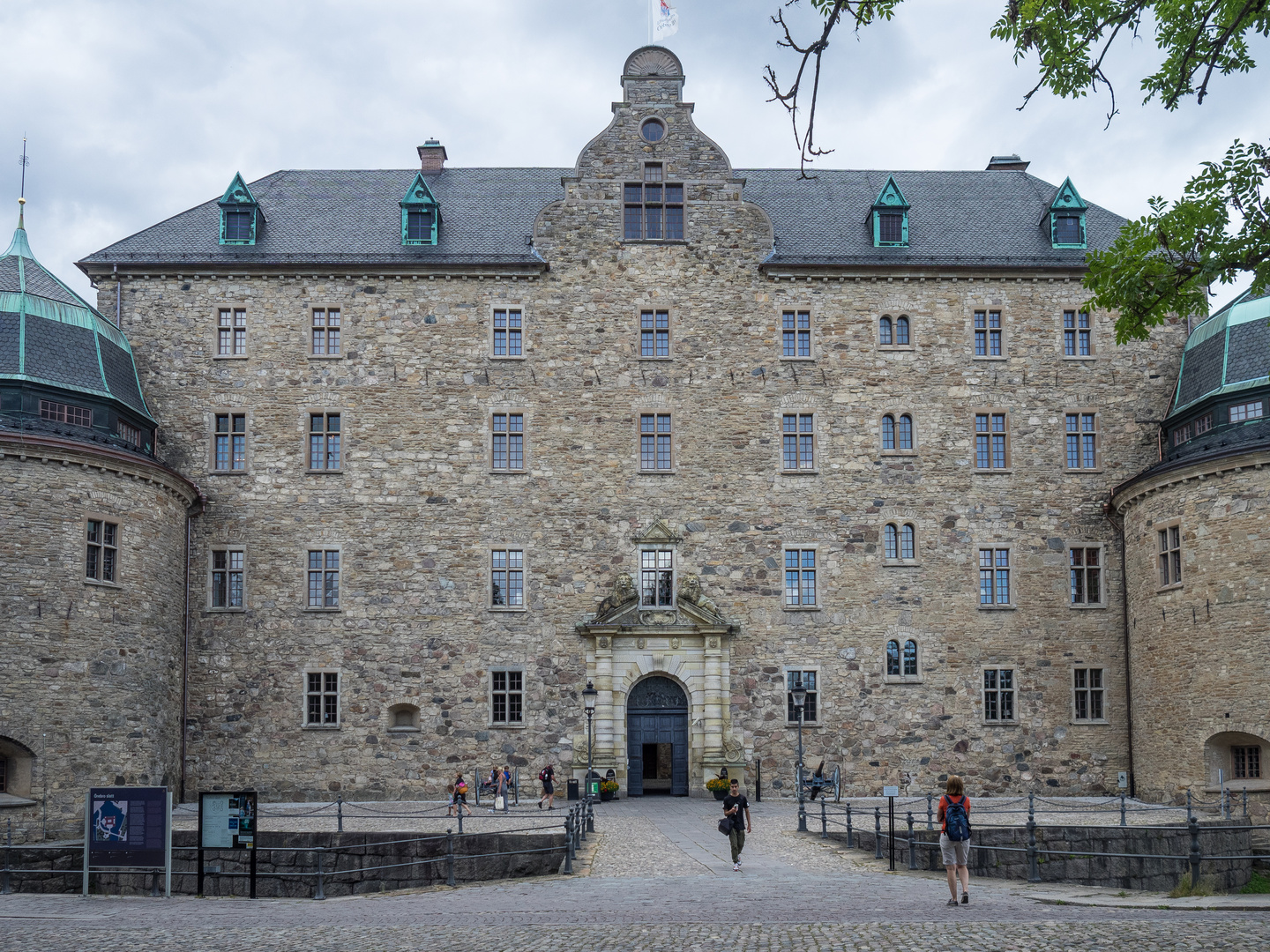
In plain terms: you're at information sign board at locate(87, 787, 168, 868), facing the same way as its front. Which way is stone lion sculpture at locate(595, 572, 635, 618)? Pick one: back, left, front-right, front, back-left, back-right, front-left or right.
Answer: back-left

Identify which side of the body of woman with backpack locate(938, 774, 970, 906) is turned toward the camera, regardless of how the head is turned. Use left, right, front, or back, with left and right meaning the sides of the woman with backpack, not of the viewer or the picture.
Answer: back

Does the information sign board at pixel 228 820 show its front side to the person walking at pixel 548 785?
no

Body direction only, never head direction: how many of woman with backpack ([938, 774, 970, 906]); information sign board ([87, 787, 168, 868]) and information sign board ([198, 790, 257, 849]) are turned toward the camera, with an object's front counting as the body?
2

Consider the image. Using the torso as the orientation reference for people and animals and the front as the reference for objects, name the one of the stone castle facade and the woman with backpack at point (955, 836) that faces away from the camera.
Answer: the woman with backpack

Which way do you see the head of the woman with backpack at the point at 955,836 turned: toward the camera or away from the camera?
away from the camera

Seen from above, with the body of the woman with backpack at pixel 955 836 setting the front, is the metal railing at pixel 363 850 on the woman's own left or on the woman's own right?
on the woman's own left

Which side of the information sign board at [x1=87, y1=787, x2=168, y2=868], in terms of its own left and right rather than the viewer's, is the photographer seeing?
front

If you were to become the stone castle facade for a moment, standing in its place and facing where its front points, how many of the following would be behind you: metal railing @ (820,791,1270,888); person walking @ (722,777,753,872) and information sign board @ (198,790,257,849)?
0

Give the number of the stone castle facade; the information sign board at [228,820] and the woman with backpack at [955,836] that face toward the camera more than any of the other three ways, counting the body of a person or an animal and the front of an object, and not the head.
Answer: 2

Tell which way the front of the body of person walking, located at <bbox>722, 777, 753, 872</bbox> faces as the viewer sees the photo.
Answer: toward the camera

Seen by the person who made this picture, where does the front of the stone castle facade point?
facing the viewer

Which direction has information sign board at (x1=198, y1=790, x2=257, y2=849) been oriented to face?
toward the camera

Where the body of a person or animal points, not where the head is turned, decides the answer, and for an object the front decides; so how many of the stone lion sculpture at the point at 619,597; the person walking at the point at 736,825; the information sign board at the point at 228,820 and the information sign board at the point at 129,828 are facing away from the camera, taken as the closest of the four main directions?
0

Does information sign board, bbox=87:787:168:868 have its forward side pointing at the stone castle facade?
no

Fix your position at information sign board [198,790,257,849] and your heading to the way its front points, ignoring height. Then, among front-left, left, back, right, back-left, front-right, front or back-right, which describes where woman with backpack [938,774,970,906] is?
front-left

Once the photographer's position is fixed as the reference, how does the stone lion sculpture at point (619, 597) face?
facing the viewer and to the right of the viewer
